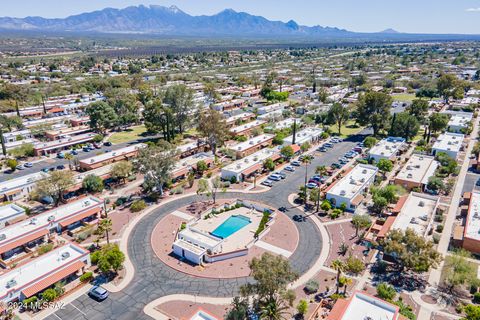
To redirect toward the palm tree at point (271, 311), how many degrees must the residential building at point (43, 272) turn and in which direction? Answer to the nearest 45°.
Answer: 0° — it already faces it

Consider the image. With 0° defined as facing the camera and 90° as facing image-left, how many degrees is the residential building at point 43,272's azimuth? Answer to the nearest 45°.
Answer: approximately 315°

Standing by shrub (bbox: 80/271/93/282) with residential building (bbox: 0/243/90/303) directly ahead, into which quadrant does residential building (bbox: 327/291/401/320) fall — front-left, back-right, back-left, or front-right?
back-left

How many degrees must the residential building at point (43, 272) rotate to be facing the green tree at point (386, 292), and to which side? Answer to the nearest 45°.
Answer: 0° — it already faces it

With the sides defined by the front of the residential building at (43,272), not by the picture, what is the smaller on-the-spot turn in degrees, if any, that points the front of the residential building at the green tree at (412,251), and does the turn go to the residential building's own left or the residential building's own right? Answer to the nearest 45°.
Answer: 0° — it already faces it

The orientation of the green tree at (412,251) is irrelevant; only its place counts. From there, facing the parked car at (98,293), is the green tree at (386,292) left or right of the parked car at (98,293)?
left

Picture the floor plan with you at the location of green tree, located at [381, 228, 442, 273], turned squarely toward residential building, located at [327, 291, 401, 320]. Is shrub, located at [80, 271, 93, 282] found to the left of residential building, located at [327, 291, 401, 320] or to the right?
right

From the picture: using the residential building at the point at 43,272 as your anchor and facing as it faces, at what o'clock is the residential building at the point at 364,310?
the residential building at the point at 364,310 is roughly at 12 o'clock from the residential building at the point at 43,272.

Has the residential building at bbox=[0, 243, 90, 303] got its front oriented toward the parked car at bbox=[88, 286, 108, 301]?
yes
